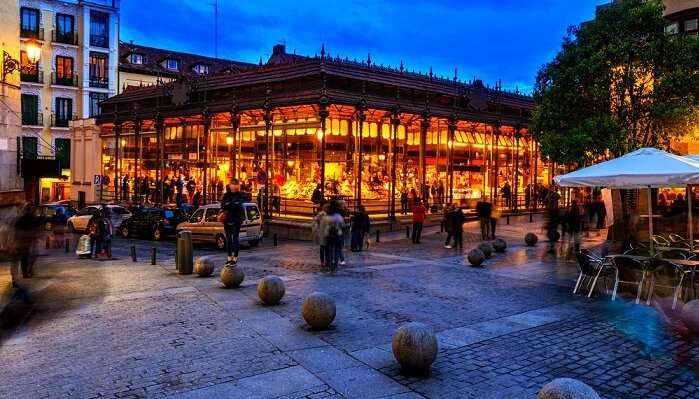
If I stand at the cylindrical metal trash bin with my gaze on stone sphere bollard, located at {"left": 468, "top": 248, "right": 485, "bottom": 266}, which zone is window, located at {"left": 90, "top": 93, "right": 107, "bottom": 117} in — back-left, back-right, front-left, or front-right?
back-left

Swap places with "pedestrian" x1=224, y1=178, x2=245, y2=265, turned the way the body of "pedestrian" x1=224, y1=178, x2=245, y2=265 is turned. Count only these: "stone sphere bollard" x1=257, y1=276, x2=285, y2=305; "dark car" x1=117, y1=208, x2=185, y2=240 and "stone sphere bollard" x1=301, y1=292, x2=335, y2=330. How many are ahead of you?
2

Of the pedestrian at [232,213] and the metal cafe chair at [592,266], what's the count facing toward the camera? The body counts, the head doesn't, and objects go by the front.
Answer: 1

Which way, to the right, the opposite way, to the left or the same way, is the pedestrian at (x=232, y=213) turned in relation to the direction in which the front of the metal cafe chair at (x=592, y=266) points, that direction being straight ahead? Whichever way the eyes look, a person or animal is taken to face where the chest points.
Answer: to the right

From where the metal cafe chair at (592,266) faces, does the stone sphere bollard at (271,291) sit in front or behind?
behind

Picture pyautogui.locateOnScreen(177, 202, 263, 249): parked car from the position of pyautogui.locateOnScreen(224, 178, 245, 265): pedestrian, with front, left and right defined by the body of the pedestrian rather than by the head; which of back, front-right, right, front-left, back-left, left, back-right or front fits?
back

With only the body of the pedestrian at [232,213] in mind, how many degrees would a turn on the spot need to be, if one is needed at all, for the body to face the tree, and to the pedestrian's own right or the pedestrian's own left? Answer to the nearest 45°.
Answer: approximately 90° to the pedestrian's own left

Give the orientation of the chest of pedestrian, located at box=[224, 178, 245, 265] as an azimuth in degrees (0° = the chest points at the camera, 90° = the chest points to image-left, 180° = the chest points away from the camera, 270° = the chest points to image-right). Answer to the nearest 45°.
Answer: approximately 0°

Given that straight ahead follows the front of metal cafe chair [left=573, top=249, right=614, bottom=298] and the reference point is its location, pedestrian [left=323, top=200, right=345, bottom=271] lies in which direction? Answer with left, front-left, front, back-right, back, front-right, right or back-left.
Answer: back-left
